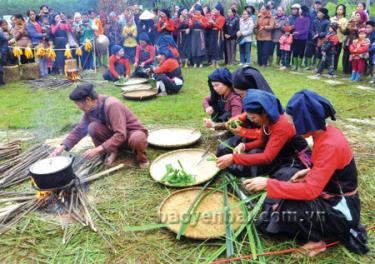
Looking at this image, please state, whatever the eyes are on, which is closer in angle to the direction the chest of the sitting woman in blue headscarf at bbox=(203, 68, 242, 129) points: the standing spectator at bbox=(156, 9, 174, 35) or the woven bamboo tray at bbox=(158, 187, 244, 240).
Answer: the woven bamboo tray

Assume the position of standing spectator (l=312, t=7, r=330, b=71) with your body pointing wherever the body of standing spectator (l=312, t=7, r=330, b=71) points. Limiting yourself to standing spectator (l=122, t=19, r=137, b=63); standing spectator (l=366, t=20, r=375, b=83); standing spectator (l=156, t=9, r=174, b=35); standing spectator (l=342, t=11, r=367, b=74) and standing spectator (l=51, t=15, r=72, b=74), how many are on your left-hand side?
2

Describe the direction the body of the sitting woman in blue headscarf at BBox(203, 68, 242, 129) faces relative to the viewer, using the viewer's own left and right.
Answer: facing the viewer and to the left of the viewer

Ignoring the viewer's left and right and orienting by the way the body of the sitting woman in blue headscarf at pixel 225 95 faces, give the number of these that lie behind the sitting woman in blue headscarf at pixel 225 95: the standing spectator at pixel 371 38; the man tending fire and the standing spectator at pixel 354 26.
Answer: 2

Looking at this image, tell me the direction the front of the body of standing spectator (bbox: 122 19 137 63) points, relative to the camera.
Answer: toward the camera

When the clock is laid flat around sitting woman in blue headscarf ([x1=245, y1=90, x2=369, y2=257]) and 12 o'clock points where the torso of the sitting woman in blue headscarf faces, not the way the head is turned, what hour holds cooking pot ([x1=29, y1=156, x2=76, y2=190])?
The cooking pot is roughly at 12 o'clock from the sitting woman in blue headscarf.

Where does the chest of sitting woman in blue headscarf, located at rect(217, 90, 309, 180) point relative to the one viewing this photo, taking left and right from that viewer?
facing to the left of the viewer

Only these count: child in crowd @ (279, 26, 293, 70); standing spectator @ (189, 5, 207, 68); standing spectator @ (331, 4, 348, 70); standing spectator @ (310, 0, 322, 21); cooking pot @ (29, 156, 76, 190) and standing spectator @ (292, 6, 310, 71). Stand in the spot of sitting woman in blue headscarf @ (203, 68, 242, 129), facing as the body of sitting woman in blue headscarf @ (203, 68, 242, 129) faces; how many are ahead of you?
1

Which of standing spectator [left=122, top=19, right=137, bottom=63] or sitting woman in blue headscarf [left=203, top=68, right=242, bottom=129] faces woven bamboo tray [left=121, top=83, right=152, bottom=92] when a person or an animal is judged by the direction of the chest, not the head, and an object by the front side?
the standing spectator

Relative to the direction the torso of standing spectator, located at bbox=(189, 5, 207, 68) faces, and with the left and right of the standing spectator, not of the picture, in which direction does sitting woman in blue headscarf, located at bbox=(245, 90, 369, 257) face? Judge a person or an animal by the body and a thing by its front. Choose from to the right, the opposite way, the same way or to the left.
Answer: to the right

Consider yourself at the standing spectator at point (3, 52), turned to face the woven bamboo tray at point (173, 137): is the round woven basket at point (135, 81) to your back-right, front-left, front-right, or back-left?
front-left

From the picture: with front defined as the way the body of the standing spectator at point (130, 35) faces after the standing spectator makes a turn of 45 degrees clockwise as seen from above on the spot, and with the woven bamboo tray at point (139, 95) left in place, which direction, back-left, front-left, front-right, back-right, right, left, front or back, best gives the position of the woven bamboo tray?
front-left

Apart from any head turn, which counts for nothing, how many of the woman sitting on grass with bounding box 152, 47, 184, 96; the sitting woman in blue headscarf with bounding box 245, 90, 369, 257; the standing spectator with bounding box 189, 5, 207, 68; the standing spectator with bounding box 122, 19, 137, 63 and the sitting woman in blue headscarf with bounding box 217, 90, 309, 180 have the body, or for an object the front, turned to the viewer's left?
3

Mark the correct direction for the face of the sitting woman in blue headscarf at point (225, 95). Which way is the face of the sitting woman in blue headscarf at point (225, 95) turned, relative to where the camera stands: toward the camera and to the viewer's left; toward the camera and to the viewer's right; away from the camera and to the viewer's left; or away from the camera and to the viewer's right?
toward the camera and to the viewer's left

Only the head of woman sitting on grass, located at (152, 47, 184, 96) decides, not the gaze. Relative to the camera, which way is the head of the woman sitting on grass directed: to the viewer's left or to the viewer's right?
to the viewer's left

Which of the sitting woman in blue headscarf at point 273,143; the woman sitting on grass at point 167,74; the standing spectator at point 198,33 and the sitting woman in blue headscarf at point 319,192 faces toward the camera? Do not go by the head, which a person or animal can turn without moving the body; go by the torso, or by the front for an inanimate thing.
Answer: the standing spectator

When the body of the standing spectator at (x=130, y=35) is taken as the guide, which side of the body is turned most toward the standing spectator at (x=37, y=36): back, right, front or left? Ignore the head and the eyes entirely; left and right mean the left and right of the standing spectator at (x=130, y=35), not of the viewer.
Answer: right

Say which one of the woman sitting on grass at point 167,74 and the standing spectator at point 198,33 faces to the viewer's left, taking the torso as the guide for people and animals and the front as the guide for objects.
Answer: the woman sitting on grass

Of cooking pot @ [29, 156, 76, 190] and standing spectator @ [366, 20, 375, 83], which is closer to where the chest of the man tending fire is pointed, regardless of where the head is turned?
the cooking pot

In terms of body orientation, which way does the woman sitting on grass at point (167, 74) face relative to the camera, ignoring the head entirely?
to the viewer's left
